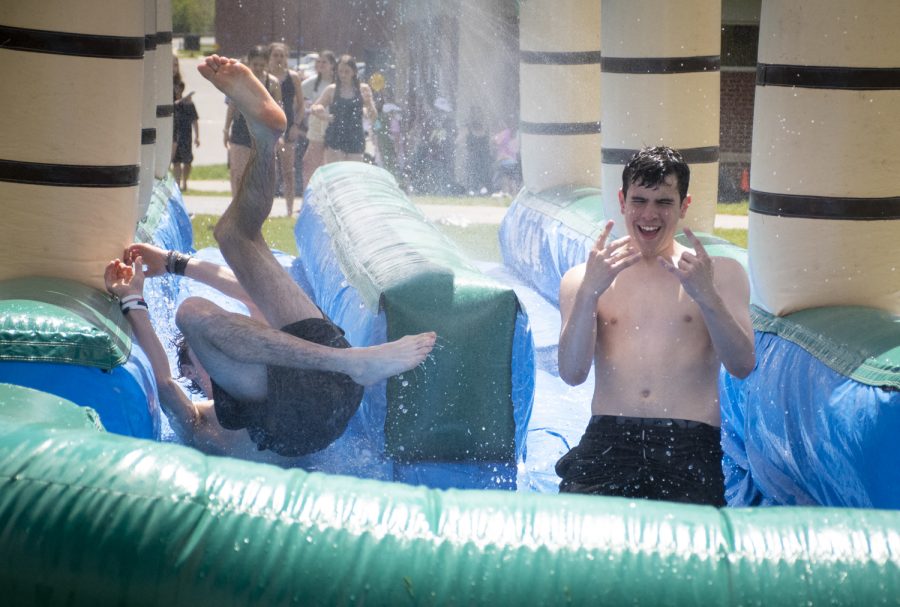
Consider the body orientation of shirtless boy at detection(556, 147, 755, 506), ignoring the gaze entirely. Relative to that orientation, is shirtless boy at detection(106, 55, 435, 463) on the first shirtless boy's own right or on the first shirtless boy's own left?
on the first shirtless boy's own right

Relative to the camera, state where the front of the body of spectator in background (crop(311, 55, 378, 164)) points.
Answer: toward the camera

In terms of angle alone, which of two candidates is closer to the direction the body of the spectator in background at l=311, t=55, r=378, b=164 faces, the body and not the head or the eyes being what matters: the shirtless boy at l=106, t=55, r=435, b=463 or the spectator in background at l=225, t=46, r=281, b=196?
the shirtless boy

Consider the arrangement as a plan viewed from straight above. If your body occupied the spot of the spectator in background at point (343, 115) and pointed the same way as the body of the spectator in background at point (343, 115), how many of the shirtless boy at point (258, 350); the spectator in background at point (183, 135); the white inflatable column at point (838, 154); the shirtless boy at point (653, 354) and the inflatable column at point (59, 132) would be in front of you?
4

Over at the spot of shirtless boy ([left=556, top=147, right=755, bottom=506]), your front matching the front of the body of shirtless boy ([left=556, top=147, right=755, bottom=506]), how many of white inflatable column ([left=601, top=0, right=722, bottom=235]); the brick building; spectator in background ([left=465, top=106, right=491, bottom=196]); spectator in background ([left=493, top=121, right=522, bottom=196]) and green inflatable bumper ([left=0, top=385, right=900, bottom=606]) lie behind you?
4

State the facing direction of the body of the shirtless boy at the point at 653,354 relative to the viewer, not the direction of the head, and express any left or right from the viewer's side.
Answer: facing the viewer

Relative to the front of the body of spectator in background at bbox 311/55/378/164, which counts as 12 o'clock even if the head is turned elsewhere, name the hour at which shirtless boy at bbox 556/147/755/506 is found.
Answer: The shirtless boy is roughly at 12 o'clock from the spectator in background.

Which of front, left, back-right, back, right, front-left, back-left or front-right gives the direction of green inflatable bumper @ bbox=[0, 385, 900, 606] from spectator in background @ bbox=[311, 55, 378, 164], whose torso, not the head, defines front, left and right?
front

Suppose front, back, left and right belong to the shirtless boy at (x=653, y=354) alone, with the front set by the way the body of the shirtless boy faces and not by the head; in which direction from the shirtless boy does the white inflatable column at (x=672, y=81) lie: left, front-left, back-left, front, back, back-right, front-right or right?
back

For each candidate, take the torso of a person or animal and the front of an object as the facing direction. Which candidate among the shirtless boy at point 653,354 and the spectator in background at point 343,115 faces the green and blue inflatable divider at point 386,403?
the spectator in background
